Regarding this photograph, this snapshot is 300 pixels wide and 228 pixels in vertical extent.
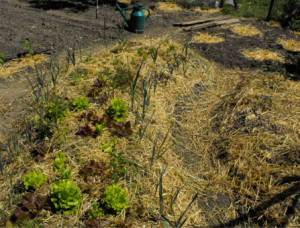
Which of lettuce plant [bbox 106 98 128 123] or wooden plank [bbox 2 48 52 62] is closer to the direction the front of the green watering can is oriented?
the wooden plank

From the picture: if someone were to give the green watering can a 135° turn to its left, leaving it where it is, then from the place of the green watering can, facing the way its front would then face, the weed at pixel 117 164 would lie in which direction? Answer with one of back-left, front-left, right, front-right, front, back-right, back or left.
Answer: front-right

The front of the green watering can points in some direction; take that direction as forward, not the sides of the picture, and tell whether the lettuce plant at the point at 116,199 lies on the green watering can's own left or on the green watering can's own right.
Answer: on the green watering can's own left

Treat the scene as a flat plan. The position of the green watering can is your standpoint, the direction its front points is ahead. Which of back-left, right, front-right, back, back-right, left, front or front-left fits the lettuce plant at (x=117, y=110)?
left

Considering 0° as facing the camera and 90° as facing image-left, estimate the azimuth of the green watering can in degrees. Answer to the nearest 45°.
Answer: approximately 90°

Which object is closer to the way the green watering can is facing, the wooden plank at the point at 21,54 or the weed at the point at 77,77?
the wooden plank

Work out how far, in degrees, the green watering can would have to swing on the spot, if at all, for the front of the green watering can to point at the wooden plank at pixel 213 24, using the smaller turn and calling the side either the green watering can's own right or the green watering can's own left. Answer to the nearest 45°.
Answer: approximately 135° to the green watering can's own right

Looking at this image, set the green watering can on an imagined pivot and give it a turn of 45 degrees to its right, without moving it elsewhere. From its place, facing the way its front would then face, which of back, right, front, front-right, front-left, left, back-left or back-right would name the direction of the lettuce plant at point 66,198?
back-left

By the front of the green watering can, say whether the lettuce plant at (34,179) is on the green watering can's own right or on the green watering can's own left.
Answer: on the green watering can's own left

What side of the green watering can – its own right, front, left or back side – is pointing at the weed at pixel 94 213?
left

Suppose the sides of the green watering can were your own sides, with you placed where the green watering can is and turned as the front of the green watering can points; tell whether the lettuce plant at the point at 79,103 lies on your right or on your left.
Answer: on your left

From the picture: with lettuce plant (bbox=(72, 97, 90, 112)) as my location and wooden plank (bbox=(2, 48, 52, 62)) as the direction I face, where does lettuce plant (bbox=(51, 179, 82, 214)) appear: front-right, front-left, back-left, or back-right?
back-left

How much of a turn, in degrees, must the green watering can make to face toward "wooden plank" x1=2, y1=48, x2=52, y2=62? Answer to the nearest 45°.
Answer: approximately 45° to its left

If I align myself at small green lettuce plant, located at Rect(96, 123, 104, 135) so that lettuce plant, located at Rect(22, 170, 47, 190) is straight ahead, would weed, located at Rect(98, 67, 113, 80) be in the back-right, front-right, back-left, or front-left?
back-right

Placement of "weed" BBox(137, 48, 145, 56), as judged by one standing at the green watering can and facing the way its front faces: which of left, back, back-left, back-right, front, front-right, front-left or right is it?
left
